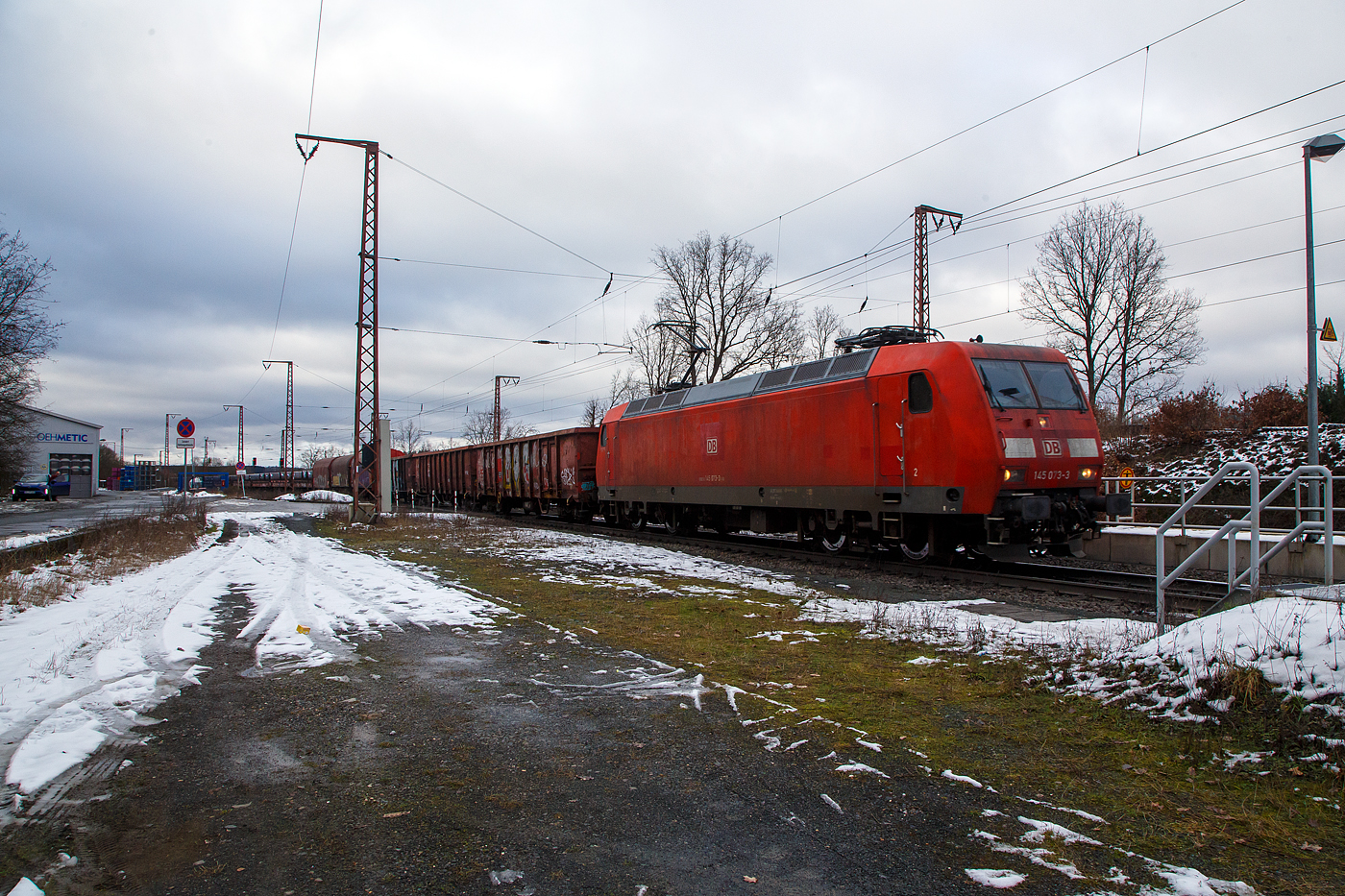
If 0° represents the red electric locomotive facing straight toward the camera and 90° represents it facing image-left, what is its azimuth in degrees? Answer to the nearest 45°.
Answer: approximately 315°

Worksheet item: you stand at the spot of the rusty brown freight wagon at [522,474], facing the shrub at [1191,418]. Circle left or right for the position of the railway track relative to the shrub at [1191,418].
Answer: right

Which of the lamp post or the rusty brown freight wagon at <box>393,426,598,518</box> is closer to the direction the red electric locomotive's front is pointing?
the lamp post

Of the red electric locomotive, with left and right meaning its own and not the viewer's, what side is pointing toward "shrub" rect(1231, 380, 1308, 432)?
left

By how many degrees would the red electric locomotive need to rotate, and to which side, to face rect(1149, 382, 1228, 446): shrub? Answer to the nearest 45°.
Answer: approximately 90° to its left

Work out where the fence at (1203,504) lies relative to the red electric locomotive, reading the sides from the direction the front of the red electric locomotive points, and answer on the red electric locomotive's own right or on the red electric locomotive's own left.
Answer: on the red electric locomotive's own left
